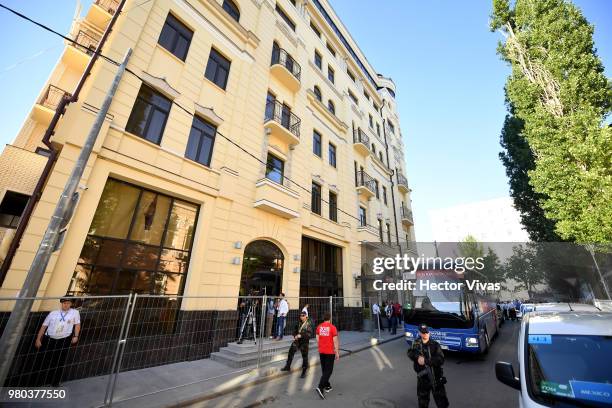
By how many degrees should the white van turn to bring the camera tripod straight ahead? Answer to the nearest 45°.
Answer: approximately 90° to its right

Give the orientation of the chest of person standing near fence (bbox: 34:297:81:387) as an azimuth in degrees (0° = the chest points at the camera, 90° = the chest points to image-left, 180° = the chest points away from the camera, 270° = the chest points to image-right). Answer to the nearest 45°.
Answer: approximately 0°

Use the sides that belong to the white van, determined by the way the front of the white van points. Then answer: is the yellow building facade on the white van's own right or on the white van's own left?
on the white van's own right

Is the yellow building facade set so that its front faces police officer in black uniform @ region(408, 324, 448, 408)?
yes

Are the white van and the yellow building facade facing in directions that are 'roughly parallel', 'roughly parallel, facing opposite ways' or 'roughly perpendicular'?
roughly perpendicular

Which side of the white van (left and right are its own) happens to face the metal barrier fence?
right

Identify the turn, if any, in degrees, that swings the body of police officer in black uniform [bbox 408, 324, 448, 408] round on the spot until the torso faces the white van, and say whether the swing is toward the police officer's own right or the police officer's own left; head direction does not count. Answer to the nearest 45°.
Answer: approximately 45° to the police officer's own left

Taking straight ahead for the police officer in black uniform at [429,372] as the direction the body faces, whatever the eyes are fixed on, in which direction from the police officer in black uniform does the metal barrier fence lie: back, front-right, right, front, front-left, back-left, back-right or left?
right

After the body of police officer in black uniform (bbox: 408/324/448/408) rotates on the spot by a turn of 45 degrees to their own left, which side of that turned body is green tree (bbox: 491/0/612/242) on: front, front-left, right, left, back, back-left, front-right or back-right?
left

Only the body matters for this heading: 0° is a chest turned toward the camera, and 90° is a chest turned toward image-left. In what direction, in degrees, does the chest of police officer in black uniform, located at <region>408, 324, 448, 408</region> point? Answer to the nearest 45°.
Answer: approximately 0°

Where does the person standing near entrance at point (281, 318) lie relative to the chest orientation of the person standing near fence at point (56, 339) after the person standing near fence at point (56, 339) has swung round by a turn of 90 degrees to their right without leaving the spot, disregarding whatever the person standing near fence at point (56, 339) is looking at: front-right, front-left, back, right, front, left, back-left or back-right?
back

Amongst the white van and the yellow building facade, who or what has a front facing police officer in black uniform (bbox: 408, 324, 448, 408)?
the yellow building facade
